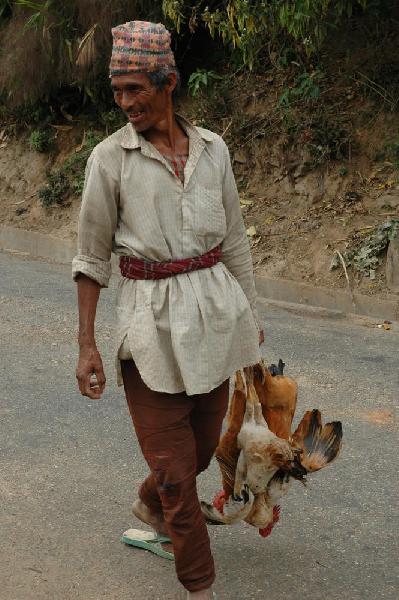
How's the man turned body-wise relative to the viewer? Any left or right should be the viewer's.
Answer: facing the viewer and to the right of the viewer

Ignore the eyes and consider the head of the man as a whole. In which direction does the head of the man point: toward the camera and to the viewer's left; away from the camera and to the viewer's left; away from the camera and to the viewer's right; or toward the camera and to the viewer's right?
toward the camera and to the viewer's left

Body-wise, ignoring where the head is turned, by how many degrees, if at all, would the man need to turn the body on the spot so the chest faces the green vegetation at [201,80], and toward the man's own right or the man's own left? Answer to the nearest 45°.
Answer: approximately 135° to the man's own left

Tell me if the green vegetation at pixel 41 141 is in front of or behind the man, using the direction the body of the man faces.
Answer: behind
